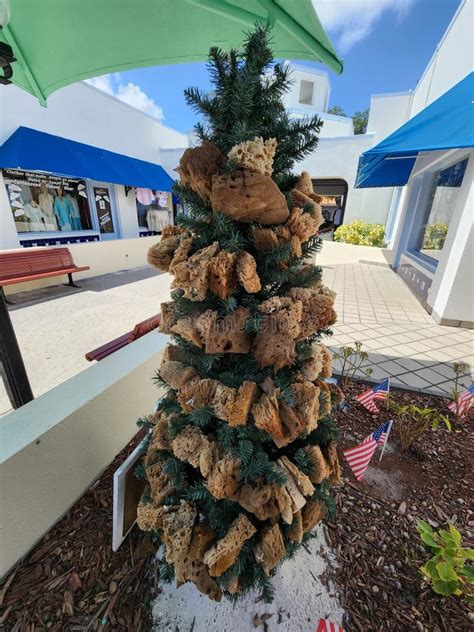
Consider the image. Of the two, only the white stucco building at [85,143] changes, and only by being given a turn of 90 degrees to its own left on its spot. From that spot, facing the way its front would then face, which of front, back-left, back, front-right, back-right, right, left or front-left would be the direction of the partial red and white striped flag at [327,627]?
back-right

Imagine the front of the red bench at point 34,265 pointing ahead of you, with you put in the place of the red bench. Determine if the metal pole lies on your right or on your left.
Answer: on your right

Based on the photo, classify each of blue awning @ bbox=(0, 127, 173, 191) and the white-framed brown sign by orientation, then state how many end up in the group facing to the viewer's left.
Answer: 0

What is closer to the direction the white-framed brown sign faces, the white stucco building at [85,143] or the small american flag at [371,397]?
the small american flag

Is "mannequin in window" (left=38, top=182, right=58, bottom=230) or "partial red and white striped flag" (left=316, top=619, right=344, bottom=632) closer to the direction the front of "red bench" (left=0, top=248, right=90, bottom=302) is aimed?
the partial red and white striped flag

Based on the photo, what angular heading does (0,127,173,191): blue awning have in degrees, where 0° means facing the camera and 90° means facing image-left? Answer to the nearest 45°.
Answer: approximately 315°

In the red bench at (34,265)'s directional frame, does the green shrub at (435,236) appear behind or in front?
in front

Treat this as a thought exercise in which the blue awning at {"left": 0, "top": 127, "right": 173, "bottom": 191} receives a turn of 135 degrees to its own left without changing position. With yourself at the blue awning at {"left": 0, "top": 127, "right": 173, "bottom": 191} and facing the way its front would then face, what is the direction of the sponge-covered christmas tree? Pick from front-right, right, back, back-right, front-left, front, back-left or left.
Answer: back

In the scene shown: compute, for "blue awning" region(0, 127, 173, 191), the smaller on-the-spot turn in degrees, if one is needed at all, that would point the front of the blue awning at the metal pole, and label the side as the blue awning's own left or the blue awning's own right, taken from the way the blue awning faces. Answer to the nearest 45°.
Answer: approximately 45° to the blue awning's own right
